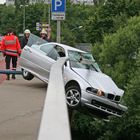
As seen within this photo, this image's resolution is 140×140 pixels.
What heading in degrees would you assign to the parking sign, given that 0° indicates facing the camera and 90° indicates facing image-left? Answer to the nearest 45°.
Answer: approximately 0°

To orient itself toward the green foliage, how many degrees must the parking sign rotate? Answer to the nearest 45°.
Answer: approximately 90° to its left
